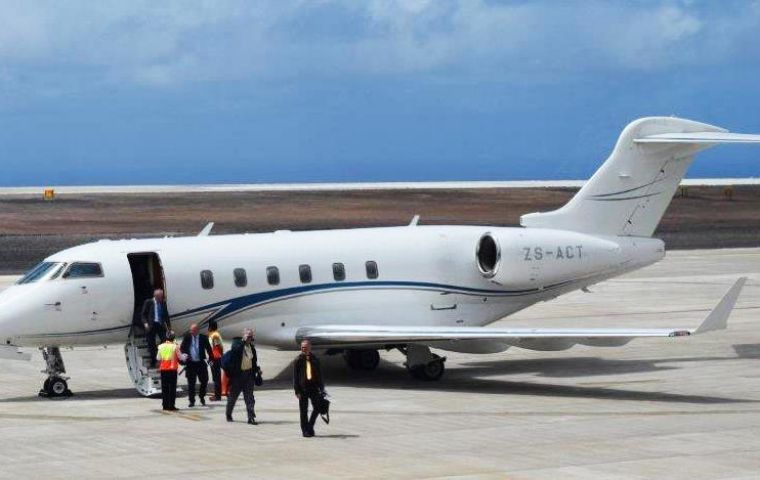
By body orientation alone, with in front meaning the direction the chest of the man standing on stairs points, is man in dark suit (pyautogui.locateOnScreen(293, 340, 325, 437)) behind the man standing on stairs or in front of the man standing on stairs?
in front
